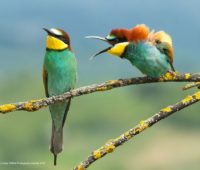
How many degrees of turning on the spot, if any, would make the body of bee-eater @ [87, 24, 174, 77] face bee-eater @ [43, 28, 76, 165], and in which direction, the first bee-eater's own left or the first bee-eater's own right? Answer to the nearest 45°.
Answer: approximately 45° to the first bee-eater's own right

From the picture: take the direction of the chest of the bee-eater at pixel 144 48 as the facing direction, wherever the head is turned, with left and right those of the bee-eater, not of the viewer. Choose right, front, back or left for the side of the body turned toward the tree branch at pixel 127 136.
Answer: left

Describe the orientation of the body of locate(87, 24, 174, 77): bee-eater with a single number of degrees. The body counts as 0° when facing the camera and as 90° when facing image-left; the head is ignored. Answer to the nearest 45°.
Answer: approximately 90°
